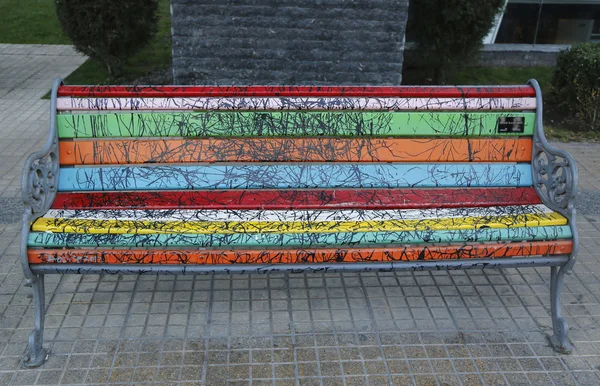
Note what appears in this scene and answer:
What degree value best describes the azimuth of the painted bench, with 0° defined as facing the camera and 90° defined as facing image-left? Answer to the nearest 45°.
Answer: approximately 0°

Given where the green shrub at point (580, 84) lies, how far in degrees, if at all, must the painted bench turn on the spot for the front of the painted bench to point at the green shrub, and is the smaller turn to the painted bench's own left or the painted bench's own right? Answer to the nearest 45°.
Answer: approximately 135° to the painted bench's own left

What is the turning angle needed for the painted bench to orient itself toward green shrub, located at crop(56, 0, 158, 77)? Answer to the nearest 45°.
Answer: approximately 135° to its right

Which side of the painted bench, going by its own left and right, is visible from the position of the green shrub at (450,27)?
back
